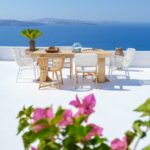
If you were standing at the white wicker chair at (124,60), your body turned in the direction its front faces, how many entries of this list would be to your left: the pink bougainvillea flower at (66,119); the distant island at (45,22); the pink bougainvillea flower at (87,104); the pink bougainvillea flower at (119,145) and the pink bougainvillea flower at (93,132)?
4

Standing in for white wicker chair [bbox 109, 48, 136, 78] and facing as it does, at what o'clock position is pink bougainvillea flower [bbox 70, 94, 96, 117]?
The pink bougainvillea flower is roughly at 9 o'clock from the white wicker chair.

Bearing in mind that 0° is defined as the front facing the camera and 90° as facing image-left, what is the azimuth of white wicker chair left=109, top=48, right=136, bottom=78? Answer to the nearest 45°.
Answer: approximately 90°

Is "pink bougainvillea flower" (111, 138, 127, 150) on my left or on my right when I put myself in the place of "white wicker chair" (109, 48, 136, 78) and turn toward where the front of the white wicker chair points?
on my left

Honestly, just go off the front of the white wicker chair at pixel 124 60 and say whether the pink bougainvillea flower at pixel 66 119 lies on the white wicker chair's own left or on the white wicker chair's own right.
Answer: on the white wicker chair's own left

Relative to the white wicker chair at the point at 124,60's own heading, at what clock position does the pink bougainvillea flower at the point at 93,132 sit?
The pink bougainvillea flower is roughly at 9 o'clock from the white wicker chair.

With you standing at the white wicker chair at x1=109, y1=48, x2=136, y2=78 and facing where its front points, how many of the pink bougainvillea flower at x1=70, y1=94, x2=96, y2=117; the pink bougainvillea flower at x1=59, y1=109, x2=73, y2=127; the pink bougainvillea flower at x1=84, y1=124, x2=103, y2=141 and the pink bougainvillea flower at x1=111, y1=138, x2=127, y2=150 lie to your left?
4

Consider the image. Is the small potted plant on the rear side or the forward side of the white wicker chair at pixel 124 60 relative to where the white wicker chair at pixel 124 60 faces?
on the forward side

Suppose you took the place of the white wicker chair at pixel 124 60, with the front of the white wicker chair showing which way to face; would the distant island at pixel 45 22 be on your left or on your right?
on your right
